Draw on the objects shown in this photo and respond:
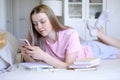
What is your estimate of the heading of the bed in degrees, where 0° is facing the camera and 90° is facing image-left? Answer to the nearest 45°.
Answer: approximately 270°
